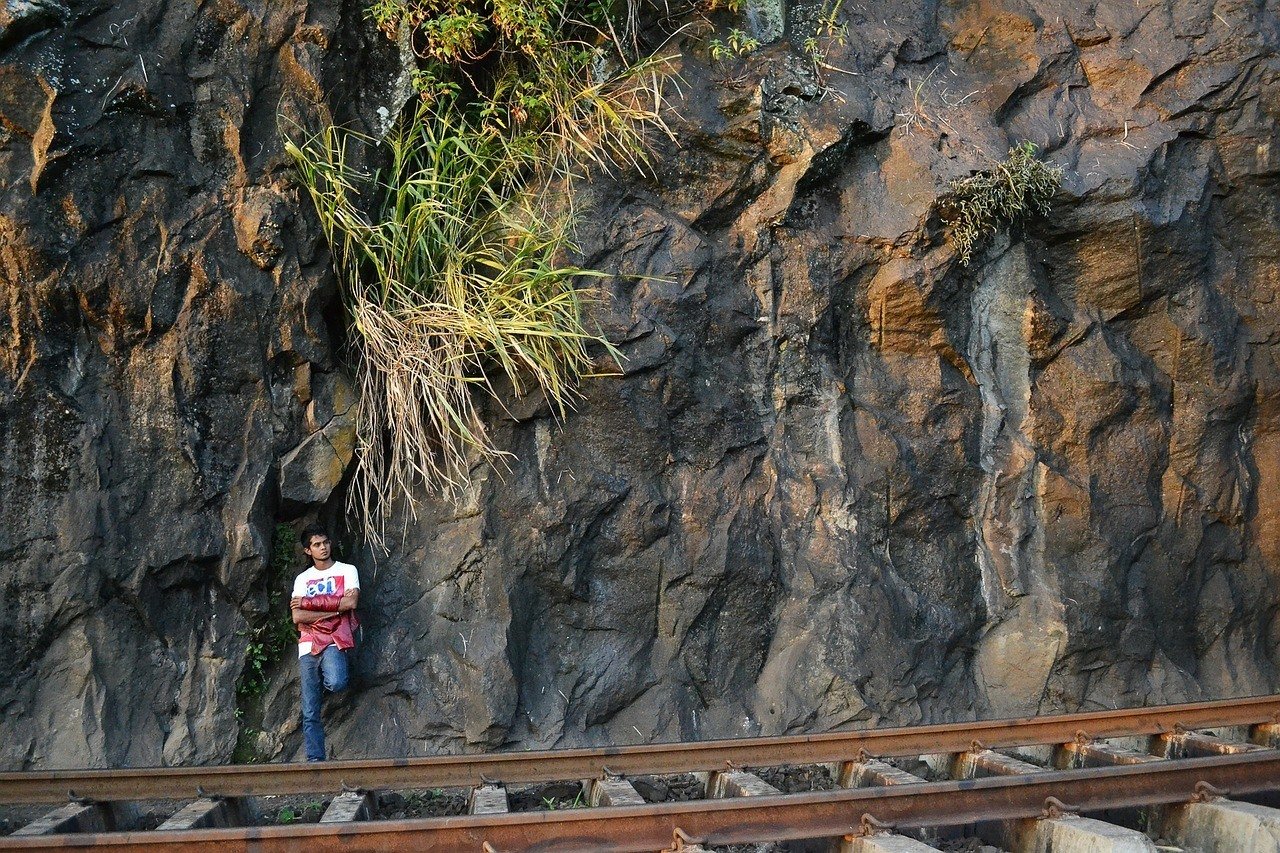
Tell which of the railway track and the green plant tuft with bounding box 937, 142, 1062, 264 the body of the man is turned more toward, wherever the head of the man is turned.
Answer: the railway track

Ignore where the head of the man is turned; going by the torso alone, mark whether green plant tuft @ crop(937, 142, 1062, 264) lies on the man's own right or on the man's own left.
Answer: on the man's own left

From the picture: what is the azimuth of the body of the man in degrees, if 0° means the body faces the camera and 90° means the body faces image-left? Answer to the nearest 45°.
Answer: approximately 0°
